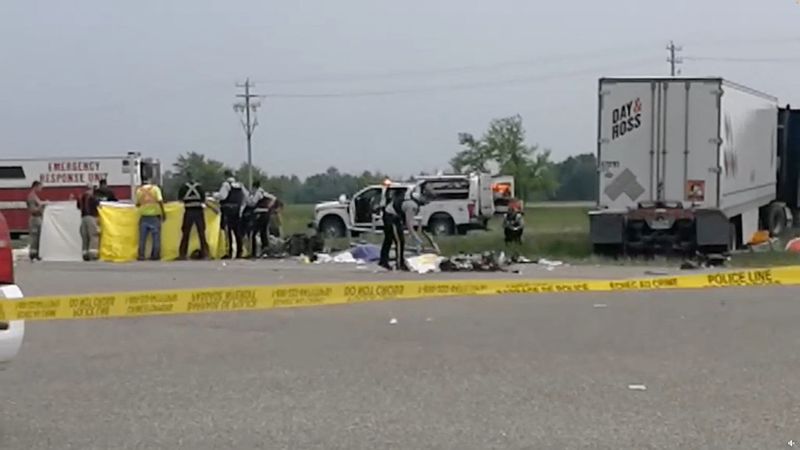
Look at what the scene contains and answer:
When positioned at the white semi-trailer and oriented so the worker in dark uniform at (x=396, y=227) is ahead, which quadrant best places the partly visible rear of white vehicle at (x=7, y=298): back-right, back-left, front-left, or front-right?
front-left

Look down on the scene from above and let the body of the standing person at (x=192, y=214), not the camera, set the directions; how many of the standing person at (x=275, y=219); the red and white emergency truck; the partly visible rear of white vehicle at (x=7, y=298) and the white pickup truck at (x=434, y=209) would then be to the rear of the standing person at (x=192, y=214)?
1

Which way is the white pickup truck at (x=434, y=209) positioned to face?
to the viewer's left

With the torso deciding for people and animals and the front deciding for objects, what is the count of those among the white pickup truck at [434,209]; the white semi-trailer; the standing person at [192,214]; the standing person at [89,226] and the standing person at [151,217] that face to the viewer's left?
1

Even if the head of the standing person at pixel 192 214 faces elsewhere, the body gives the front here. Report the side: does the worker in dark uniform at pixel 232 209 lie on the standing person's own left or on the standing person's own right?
on the standing person's own right

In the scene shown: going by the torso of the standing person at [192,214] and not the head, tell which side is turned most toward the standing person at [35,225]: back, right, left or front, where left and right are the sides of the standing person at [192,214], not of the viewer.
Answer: left

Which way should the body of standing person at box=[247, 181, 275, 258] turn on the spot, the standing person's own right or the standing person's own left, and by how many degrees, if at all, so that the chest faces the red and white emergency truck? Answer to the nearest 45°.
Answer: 0° — they already face it

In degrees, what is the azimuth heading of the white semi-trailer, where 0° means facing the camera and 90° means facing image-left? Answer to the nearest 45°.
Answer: approximately 180°

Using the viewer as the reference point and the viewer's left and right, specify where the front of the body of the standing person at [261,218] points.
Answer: facing away from the viewer and to the left of the viewer

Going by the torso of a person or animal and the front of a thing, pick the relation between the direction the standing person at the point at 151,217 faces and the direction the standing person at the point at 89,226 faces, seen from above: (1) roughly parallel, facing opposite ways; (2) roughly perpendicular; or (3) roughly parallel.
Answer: roughly parallel
